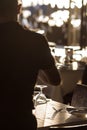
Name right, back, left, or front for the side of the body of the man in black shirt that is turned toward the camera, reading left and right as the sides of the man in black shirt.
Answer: back
